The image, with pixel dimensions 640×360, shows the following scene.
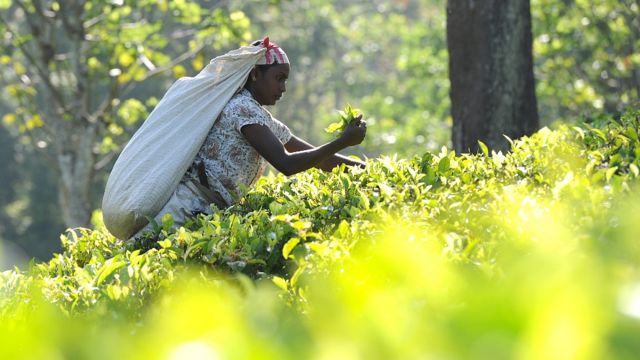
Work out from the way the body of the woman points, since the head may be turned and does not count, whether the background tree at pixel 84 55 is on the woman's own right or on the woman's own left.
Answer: on the woman's own left

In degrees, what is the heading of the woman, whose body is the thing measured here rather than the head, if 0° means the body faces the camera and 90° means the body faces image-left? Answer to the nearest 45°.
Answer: approximately 270°

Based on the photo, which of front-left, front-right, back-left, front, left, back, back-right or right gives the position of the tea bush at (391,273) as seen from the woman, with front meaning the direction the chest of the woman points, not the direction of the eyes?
right

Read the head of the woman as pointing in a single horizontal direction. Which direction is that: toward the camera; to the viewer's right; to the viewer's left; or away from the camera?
to the viewer's right
